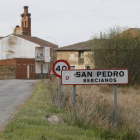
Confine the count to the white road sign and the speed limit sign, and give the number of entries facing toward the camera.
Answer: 2

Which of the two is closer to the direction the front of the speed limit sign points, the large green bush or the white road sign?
the white road sign

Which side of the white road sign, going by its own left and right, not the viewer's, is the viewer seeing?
front

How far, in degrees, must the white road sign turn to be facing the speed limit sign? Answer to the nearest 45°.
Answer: approximately 135° to its right

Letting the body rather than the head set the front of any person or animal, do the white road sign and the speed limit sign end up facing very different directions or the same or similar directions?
same or similar directions

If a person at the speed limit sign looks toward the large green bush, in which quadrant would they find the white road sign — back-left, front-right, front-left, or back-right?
back-right

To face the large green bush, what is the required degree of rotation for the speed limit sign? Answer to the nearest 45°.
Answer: approximately 180°

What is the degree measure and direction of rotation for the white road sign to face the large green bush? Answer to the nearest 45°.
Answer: approximately 180°

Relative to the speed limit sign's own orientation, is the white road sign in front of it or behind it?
in front
